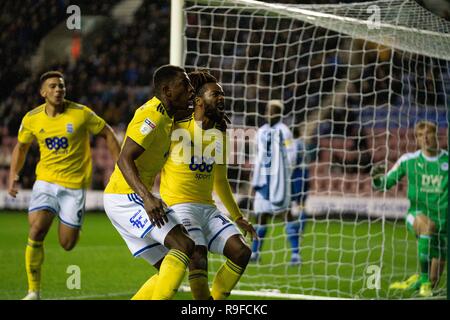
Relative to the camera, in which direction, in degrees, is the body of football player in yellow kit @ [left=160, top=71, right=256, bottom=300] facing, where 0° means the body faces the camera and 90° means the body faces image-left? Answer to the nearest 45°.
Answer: approximately 315°

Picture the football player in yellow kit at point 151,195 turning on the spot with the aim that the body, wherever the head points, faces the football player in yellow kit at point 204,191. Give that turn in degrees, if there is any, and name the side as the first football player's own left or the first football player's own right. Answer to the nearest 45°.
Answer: approximately 45° to the first football player's own left

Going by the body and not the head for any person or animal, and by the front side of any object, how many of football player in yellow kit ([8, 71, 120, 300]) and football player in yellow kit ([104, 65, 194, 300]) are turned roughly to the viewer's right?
1

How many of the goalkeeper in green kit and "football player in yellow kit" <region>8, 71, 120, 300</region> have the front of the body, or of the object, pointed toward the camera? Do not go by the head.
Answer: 2

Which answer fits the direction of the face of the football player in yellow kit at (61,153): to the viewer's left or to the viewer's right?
to the viewer's right

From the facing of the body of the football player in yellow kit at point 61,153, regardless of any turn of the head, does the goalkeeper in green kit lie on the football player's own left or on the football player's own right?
on the football player's own left

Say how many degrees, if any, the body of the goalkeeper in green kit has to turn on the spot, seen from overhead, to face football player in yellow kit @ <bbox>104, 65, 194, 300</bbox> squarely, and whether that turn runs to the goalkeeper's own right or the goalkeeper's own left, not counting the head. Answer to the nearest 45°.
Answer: approximately 45° to the goalkeeper's own right

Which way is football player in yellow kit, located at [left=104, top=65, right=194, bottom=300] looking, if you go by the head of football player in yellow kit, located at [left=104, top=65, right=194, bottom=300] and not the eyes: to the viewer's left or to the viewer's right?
to the viewer's right

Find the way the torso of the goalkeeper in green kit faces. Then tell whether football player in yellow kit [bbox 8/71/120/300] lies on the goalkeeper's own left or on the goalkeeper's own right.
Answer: on the goalkeeper's own right

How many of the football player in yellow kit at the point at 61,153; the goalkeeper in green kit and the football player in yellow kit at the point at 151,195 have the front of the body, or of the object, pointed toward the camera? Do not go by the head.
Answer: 2

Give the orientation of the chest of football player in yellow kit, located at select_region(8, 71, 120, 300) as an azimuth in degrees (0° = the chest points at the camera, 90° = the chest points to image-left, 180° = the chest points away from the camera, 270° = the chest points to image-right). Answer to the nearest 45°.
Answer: approximately 0°

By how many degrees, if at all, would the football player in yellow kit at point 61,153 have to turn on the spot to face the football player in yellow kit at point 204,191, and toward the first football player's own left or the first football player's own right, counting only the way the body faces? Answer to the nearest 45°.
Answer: approximately 45° to the first football player's own left

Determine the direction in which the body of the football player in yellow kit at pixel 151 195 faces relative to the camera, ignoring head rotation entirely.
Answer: to the viewer's right

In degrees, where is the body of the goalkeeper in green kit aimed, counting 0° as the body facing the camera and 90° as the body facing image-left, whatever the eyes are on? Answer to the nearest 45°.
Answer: approximately 0°
